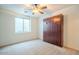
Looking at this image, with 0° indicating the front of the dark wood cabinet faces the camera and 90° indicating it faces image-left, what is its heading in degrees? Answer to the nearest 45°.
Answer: approximately 45°
